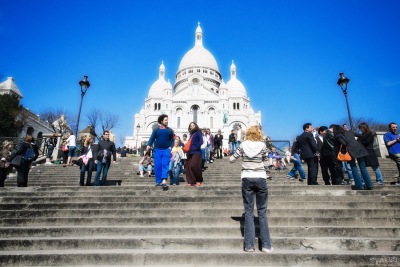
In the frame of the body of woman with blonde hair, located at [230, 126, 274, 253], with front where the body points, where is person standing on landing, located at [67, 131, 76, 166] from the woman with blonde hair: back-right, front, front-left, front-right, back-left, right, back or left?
front-left

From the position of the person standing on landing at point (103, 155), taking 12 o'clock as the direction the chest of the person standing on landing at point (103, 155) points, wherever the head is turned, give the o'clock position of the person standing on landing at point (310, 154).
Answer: the person standing on landing at point (310, 154) is roughly at 10 o'clock from the person standing on landing at point (103, 155).

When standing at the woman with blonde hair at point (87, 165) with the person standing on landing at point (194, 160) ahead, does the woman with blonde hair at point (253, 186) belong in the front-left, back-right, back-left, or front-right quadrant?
front-right

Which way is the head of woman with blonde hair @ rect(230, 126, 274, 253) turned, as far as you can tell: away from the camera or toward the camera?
away from the camera

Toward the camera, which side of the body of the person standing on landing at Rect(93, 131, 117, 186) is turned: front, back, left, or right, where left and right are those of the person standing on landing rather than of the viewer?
front

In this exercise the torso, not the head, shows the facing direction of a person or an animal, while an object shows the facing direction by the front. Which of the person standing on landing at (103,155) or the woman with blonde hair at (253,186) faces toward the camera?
the person standing on landing

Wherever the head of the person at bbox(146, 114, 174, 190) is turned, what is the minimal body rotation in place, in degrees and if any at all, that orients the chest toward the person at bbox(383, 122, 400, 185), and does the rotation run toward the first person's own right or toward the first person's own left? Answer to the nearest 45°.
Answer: approximately 90° to the first person's own left

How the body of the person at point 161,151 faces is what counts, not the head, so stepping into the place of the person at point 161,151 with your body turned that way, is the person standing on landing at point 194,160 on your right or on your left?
on your left

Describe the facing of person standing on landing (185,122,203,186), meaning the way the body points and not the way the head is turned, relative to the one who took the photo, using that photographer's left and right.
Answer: facing the viewer and to the left of the viewer

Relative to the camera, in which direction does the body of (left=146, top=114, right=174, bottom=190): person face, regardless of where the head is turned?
toward the camera

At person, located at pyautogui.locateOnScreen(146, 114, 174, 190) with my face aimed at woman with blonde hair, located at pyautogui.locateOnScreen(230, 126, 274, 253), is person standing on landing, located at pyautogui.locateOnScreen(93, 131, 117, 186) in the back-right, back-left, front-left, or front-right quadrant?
back-right

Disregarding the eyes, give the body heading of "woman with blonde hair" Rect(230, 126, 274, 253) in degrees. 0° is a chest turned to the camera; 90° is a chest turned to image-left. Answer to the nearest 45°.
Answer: approximately 180°

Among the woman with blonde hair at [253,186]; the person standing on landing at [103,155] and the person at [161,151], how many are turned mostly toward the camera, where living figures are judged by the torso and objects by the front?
2
